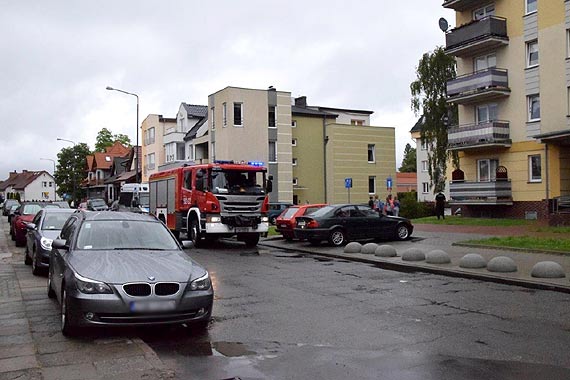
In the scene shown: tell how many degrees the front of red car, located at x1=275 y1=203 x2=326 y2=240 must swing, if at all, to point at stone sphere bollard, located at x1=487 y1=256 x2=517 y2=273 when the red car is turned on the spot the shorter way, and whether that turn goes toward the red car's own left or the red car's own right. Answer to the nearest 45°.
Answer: approximately 90° to the red car's own right

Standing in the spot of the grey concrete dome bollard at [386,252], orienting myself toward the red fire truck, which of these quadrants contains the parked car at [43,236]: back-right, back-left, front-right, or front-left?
front-left

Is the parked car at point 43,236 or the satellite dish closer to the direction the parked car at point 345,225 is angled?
the satellite dish

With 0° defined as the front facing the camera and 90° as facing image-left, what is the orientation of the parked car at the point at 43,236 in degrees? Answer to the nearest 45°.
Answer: approximately 0°

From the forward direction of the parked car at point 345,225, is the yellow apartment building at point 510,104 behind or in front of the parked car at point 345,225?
in front

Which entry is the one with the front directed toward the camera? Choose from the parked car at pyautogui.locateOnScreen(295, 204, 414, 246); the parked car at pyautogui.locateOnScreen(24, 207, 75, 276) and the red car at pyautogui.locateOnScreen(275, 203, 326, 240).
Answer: the parked car at pyautogui.locateOnScreen(24, 207, 75, 276)

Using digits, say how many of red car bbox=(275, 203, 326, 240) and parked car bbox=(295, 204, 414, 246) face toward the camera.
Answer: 0

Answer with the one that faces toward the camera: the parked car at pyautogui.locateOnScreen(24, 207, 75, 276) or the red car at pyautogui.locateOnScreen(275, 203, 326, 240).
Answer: the parked car

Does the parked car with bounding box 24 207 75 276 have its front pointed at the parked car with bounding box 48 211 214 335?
yes

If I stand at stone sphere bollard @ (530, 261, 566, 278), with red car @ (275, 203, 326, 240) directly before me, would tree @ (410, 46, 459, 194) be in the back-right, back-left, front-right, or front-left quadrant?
front-right

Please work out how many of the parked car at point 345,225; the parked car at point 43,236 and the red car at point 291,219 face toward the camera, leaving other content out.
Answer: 1

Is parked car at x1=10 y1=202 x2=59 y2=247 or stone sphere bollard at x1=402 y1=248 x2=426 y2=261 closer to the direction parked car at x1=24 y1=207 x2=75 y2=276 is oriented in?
the stone sphere bollard

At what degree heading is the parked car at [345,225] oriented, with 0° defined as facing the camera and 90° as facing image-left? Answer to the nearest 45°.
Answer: approximately 225°

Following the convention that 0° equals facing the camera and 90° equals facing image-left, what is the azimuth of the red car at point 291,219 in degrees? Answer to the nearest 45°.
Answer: approximately 225°

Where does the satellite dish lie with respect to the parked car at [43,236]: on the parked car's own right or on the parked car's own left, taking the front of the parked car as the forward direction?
on the parked car's own left

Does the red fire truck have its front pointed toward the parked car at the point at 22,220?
no

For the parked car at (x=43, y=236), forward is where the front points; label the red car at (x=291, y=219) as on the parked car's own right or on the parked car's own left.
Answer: on the parked car's own left

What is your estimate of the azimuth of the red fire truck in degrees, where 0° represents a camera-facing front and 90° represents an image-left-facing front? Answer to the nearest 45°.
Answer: approximately 315°

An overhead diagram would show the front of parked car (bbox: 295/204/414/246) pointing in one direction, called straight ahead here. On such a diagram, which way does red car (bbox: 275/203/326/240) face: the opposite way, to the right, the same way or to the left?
the same way
